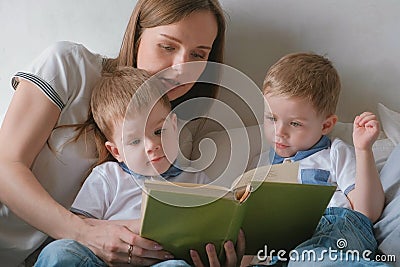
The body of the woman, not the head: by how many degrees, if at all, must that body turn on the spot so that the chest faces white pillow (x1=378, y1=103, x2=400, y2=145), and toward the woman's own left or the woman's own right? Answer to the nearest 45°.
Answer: approximately 45° to the woman's own left

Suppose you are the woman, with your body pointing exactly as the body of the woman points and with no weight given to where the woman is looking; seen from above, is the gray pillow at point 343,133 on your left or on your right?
on your left

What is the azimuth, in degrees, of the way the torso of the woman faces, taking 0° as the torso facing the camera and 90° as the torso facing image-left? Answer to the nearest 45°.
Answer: approximately 315°
